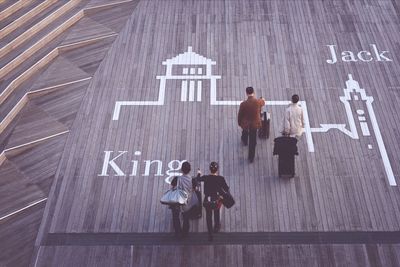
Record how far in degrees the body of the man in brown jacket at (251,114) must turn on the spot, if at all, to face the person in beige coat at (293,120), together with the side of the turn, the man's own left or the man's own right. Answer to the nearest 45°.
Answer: approximately 90° to the man's own right

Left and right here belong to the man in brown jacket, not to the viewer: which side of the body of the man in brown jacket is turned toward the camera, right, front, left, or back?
back

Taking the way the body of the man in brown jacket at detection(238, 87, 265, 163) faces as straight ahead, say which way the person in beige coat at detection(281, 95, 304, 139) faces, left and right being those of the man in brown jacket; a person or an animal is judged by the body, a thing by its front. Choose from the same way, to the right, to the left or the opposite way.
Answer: the same way

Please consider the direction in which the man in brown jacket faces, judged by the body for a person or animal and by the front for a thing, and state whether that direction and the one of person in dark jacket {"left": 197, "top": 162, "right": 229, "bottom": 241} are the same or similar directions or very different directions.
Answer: same or similar directions

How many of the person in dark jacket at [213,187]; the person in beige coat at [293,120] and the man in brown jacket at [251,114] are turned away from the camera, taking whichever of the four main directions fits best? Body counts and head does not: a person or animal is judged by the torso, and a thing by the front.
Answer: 3

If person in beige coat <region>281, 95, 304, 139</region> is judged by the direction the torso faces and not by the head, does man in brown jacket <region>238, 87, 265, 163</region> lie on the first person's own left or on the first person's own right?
on the first person's own left

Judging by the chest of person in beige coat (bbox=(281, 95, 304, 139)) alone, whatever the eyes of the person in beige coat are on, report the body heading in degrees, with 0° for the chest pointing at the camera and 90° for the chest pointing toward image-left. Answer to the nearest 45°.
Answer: approximately 180°

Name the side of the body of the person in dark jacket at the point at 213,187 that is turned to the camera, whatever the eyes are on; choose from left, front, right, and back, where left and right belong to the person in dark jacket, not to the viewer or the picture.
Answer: back

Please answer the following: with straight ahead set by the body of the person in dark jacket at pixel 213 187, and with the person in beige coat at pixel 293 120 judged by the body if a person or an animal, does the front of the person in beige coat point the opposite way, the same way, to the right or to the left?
the same way
